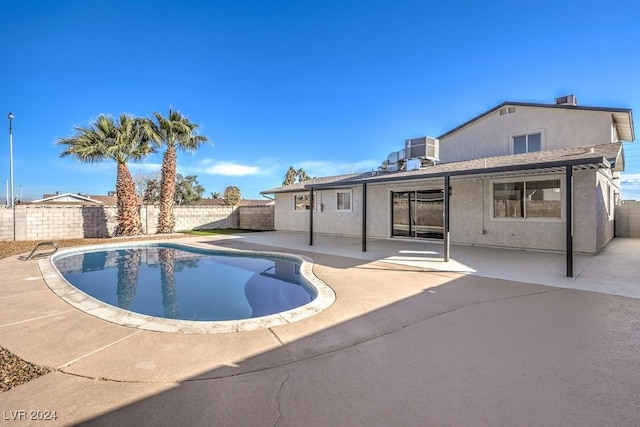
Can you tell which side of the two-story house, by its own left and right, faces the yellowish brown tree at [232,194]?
left

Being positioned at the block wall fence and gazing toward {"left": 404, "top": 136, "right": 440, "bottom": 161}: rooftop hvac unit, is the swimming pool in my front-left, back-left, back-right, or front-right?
front-right

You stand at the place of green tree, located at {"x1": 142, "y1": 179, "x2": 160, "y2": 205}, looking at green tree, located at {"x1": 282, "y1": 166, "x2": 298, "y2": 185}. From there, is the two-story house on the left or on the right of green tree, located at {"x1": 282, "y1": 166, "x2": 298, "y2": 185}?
right

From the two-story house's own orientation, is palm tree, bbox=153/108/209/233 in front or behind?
behind

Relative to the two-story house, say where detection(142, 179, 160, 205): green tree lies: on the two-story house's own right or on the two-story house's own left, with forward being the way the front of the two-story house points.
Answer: on the two-story house's own left

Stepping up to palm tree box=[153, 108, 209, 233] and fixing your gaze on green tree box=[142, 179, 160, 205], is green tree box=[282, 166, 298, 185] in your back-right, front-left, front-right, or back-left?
front-right
